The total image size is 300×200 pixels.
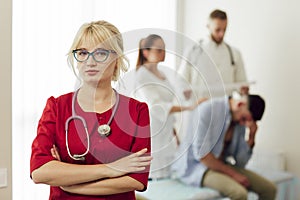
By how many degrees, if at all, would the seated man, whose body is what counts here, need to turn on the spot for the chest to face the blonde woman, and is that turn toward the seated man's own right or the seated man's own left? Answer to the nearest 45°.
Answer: approximately 45° to the seated man's own right

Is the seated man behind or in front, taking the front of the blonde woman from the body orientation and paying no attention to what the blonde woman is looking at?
behind

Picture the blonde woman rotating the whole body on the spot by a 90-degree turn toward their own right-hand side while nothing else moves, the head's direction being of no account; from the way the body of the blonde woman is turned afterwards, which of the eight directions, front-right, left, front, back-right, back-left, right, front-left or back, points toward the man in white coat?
back-right
